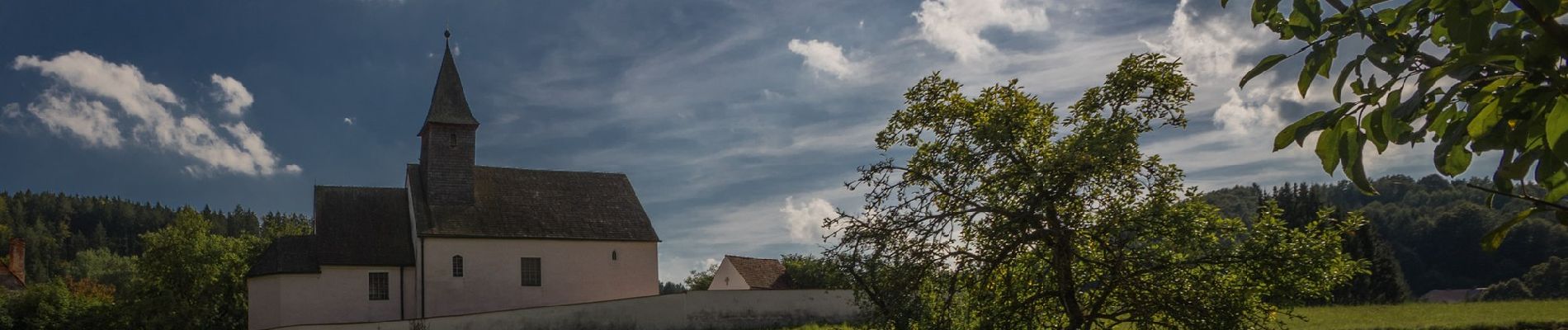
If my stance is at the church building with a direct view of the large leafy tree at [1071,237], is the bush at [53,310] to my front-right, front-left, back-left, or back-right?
back-right

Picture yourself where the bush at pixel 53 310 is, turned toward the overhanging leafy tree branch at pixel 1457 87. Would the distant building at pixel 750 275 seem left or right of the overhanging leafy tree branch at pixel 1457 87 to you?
left
